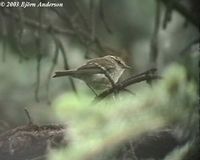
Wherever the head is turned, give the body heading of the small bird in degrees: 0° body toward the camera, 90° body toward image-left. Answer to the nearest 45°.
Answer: approximately 270°
